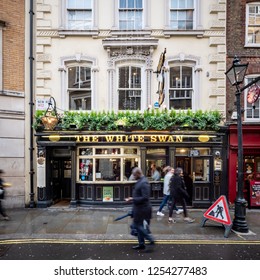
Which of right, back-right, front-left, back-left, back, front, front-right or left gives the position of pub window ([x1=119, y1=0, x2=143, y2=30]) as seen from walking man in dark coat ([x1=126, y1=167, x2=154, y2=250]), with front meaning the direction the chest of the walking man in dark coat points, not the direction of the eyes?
right

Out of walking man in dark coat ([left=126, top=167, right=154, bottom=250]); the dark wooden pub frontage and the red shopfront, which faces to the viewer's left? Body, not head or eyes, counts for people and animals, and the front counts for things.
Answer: the walking man in dark coat

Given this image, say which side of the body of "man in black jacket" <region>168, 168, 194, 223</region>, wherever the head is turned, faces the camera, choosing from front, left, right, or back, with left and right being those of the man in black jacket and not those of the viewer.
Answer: right

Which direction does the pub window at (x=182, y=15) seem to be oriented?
toward the camera

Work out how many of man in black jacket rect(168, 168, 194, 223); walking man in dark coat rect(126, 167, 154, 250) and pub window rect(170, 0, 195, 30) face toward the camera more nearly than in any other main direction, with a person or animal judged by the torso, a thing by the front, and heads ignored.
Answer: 1

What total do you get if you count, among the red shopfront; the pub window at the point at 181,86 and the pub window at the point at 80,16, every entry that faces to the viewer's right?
0

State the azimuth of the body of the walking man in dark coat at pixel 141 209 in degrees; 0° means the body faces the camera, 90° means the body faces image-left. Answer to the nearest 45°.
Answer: approximately 90°

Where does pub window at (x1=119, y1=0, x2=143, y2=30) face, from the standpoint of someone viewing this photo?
facing the viewer

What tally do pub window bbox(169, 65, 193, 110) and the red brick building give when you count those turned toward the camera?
2

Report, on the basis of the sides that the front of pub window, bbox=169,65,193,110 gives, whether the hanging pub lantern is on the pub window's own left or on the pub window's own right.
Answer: on the pub window's own right

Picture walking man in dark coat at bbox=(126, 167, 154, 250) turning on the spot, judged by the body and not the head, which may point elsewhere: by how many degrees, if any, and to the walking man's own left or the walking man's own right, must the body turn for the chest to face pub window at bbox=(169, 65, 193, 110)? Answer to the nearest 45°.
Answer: approximately 90° to the walking man's own right

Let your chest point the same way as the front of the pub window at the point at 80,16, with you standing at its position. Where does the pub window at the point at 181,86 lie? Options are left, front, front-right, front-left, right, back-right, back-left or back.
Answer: left

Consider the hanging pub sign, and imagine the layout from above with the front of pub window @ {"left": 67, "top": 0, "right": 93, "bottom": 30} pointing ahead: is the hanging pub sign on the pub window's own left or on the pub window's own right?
on the pub window's own left

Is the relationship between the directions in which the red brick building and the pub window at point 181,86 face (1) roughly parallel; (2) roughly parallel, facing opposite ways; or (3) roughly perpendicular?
roughly parallel
